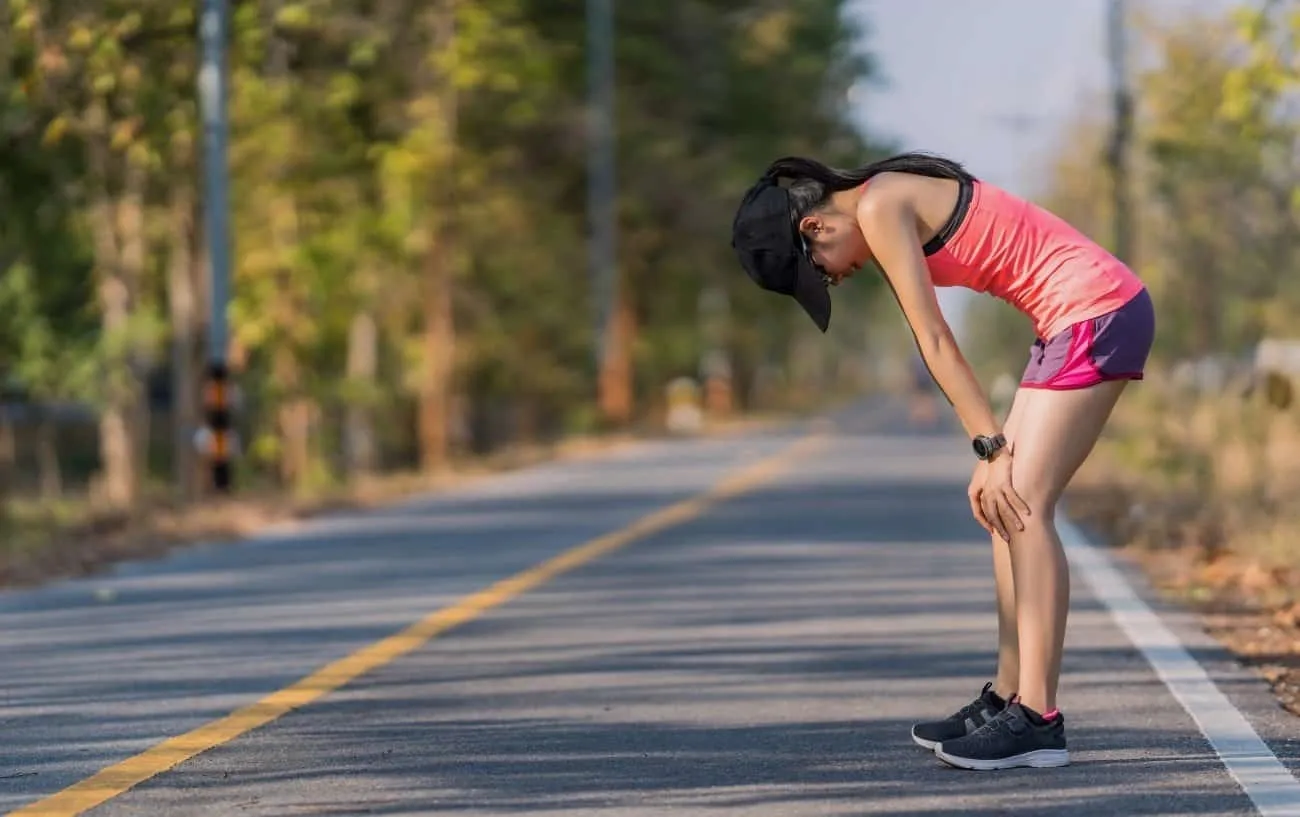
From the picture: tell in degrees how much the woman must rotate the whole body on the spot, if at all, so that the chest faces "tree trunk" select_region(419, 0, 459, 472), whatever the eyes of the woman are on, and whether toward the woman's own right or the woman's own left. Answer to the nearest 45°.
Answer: approximately 90° to the woman's own right

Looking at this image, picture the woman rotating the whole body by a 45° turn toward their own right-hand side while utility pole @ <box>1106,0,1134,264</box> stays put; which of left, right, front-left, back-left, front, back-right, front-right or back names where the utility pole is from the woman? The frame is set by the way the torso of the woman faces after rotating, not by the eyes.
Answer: front-right

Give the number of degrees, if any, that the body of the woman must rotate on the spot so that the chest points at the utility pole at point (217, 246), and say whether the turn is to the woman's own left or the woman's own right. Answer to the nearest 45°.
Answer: approximately 45° to the woman's own right

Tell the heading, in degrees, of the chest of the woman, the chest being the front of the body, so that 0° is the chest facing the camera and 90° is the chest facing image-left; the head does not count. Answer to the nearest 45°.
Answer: approximately 90°

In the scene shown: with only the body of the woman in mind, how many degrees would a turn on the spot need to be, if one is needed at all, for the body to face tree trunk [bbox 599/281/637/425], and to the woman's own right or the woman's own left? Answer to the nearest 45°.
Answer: approximately 90° to the woman's own right
